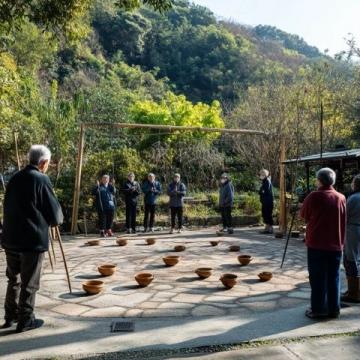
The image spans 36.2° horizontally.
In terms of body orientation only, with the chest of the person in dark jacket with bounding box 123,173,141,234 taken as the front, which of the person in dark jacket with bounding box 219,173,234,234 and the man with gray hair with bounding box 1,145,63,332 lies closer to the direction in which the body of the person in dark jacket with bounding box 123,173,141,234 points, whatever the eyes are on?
the man with gray hair

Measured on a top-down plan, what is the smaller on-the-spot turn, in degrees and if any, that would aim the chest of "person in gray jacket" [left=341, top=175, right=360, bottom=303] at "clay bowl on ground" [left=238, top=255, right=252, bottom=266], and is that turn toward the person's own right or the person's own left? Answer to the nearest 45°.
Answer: approximately 45° to the person's own right

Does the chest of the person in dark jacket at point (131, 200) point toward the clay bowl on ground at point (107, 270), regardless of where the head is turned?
yes

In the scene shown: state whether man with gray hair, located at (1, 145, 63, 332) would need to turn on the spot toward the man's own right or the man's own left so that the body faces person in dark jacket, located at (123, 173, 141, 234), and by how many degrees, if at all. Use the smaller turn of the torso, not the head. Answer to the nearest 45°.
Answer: approximately 45° to the man's own left

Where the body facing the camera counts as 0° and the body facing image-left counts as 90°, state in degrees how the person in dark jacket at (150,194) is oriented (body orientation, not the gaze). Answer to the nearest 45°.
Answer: approximately 0°

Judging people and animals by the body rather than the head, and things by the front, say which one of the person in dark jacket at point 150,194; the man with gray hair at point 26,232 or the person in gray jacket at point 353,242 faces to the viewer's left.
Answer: the person in gray jacket at point 353,242

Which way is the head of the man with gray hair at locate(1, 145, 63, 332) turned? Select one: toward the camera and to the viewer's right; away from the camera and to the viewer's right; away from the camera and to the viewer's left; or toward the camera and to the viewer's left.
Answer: away from the camera and to the viewer's right

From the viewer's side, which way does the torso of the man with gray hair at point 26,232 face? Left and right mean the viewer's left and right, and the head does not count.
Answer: facing away from the viewer and to the right of the viewer

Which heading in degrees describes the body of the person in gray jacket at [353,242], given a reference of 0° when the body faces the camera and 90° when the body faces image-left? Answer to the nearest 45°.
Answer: approximately 90°

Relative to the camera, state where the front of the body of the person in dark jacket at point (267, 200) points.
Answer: to the viewer's left

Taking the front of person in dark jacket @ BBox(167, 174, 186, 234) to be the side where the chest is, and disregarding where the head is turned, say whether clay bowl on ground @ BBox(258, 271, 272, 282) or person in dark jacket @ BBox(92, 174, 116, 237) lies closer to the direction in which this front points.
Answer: the clay bowl on ground

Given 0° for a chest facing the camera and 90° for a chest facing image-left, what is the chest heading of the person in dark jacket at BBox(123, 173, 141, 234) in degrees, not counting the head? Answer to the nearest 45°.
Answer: approximately 0°
